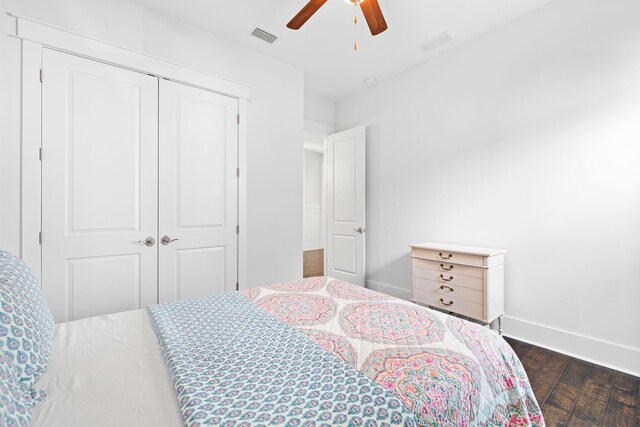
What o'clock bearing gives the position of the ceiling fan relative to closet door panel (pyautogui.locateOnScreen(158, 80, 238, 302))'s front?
The ceiling fan is roughly at 12 o'clock from the closet door panel.

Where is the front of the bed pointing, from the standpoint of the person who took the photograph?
facing away from the viewer and to the right of the viewer

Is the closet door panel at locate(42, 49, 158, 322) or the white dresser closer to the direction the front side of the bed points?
the white dresser

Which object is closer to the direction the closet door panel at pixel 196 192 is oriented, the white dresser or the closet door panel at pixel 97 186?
the white dresser

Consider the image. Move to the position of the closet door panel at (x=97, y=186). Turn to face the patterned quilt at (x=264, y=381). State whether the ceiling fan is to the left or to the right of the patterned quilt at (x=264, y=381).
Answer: left

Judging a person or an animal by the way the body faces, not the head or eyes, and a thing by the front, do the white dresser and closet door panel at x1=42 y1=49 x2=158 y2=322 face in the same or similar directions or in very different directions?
very different directions

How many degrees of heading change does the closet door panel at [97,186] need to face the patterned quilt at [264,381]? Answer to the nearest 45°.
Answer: approximately 45° to its right
